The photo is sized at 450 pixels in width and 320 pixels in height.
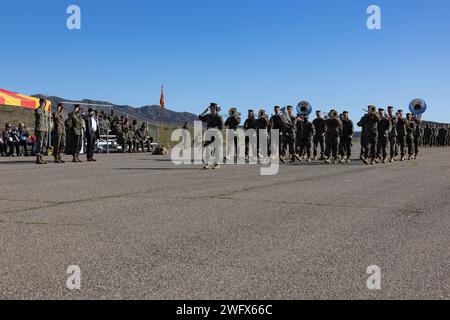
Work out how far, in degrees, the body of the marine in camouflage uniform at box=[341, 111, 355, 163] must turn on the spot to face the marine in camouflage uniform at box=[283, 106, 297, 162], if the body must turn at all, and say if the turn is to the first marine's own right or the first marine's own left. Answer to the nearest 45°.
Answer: approximately 45° to the first marine's own right

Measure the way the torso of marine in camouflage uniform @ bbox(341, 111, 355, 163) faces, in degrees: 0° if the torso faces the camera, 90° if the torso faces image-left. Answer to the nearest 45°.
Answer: approximately 45°

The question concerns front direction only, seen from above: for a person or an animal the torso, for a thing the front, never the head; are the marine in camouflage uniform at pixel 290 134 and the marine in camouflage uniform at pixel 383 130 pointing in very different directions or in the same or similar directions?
same or similar directions

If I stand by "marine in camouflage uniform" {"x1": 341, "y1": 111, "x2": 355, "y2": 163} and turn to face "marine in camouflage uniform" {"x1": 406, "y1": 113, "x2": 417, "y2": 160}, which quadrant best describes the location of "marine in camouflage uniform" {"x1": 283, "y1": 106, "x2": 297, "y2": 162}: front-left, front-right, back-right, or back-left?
back-left

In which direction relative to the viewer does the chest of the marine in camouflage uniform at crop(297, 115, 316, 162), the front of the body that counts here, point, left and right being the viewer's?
facing the viewer and to the left of the viewer

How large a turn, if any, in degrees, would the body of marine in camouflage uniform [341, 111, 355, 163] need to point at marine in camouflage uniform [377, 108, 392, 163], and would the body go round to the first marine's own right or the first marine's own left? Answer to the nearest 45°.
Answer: approximately 90° to the first marine's own left

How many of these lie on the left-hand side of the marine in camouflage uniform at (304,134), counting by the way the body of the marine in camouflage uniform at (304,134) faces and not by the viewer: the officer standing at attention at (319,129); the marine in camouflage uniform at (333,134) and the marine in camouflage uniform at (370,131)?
3

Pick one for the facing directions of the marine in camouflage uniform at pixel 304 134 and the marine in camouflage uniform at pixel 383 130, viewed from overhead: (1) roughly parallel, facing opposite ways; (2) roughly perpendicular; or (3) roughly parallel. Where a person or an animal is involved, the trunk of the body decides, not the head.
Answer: roughly parallel

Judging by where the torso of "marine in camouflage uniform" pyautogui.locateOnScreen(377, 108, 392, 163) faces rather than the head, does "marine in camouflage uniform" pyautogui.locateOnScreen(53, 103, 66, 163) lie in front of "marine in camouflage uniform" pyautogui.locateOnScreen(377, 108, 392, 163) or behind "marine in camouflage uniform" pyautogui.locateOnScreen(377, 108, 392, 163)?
in front

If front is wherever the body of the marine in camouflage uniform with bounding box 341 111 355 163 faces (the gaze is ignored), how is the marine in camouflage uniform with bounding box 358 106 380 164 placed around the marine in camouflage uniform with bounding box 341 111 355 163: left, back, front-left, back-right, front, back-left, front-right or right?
left

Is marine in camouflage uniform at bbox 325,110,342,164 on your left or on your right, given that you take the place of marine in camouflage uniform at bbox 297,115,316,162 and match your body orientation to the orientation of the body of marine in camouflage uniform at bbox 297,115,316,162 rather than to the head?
on your left

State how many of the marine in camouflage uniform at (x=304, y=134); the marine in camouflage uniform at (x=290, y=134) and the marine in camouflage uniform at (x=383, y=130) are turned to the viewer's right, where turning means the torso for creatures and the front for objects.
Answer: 0

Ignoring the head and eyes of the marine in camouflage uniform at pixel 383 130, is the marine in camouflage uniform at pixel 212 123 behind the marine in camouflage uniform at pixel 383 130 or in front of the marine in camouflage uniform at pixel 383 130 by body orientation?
in front

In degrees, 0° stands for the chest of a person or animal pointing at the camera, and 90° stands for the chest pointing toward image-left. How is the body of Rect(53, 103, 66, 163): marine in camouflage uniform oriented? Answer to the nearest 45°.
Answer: approximately 315°

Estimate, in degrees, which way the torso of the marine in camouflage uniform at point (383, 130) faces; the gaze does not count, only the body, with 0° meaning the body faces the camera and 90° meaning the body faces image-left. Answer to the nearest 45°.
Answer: approximately 45°

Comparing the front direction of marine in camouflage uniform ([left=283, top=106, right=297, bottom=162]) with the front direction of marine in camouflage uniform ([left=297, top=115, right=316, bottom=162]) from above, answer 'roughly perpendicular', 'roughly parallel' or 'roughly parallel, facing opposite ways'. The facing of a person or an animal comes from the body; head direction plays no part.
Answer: roughly parallel
